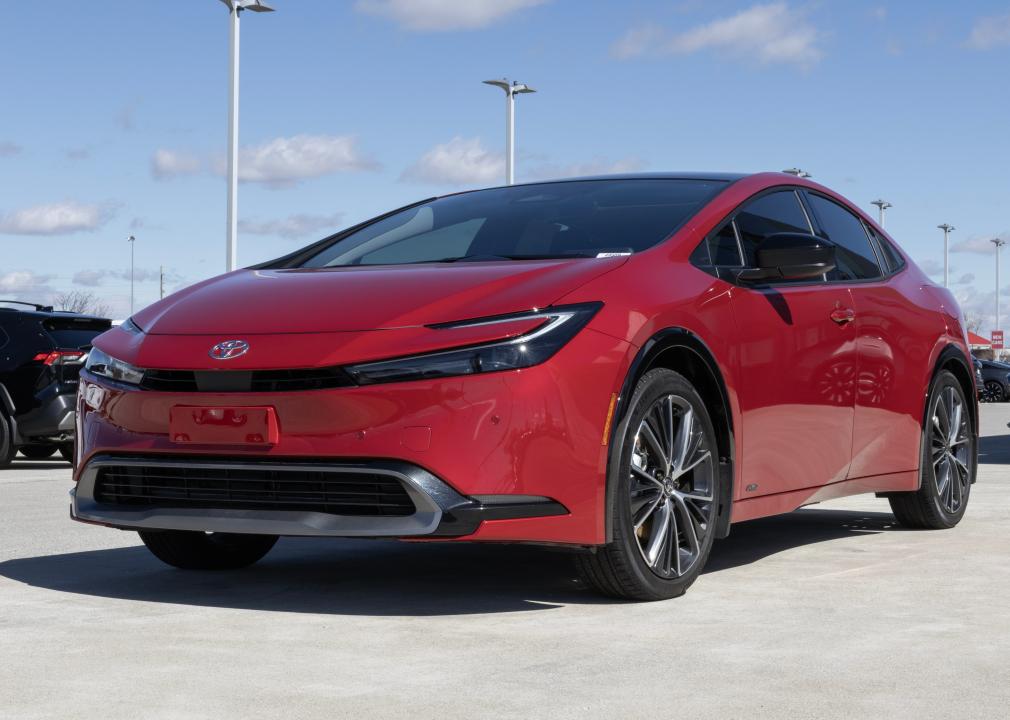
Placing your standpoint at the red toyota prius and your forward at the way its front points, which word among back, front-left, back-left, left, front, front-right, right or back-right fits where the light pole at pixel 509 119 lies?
back-right

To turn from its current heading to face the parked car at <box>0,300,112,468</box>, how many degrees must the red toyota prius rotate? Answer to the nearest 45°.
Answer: approximately 90° to its right

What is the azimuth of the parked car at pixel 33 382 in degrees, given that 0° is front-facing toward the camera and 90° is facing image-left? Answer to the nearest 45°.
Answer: approximately 135°

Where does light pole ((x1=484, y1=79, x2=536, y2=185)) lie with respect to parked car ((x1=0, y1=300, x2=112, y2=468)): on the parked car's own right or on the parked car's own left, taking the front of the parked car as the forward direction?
on the parked car's own right

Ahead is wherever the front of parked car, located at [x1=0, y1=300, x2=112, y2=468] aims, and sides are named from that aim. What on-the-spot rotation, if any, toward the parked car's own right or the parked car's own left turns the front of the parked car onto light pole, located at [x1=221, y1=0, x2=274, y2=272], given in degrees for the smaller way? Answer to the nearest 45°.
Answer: approximately 45° to the parked car's own right

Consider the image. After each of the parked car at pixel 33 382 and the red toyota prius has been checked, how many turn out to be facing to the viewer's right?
0

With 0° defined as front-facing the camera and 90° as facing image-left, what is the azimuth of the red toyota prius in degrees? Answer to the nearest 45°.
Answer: approximately 45°
